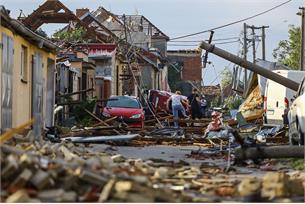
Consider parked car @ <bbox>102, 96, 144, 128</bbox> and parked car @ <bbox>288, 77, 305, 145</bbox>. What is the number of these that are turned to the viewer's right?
0

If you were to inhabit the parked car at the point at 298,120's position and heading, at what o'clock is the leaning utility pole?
The leaning utility pole is roughly at 11 o'clock from the parked car.

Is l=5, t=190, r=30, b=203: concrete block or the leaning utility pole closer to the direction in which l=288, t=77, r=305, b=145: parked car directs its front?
the concrete block

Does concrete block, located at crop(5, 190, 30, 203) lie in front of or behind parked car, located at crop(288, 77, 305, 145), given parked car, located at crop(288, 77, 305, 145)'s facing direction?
in front

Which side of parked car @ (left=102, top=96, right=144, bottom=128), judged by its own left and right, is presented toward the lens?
front

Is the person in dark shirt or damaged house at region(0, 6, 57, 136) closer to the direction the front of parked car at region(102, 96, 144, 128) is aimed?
the damaged house

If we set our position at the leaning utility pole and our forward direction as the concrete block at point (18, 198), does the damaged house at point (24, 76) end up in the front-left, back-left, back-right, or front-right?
front-right

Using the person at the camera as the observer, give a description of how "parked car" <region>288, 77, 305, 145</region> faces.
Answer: facing the viewer and to the left of the viewer

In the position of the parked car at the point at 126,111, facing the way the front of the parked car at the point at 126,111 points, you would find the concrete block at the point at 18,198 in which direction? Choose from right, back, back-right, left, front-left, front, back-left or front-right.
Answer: front
